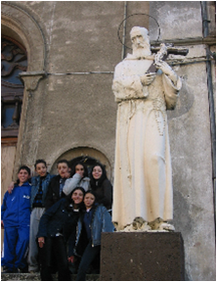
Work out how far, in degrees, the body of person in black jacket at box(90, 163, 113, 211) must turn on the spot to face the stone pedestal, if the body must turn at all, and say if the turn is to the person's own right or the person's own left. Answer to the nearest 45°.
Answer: approximately 45° to the person's own left

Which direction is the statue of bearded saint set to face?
toward the camera

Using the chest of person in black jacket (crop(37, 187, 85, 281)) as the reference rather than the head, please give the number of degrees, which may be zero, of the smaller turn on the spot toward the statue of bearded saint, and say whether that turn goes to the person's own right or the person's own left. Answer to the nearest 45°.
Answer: approximately 45° to the person's own left

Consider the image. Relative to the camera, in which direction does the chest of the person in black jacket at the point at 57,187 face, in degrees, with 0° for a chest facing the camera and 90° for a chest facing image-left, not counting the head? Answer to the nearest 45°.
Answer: approximately 315°

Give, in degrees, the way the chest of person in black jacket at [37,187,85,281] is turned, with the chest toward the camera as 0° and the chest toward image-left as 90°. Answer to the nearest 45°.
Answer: approximately 0°

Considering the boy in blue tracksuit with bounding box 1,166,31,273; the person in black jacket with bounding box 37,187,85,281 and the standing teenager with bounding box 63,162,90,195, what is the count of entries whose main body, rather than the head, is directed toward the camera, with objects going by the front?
3

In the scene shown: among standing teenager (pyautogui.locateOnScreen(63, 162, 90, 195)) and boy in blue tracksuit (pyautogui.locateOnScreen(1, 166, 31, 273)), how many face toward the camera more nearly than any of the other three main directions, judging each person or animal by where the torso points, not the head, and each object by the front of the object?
2

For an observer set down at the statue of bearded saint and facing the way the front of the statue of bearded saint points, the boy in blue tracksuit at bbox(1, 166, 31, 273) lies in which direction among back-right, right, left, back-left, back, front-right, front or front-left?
back-right

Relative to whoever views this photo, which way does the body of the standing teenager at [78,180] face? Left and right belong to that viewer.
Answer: facing the viewer
